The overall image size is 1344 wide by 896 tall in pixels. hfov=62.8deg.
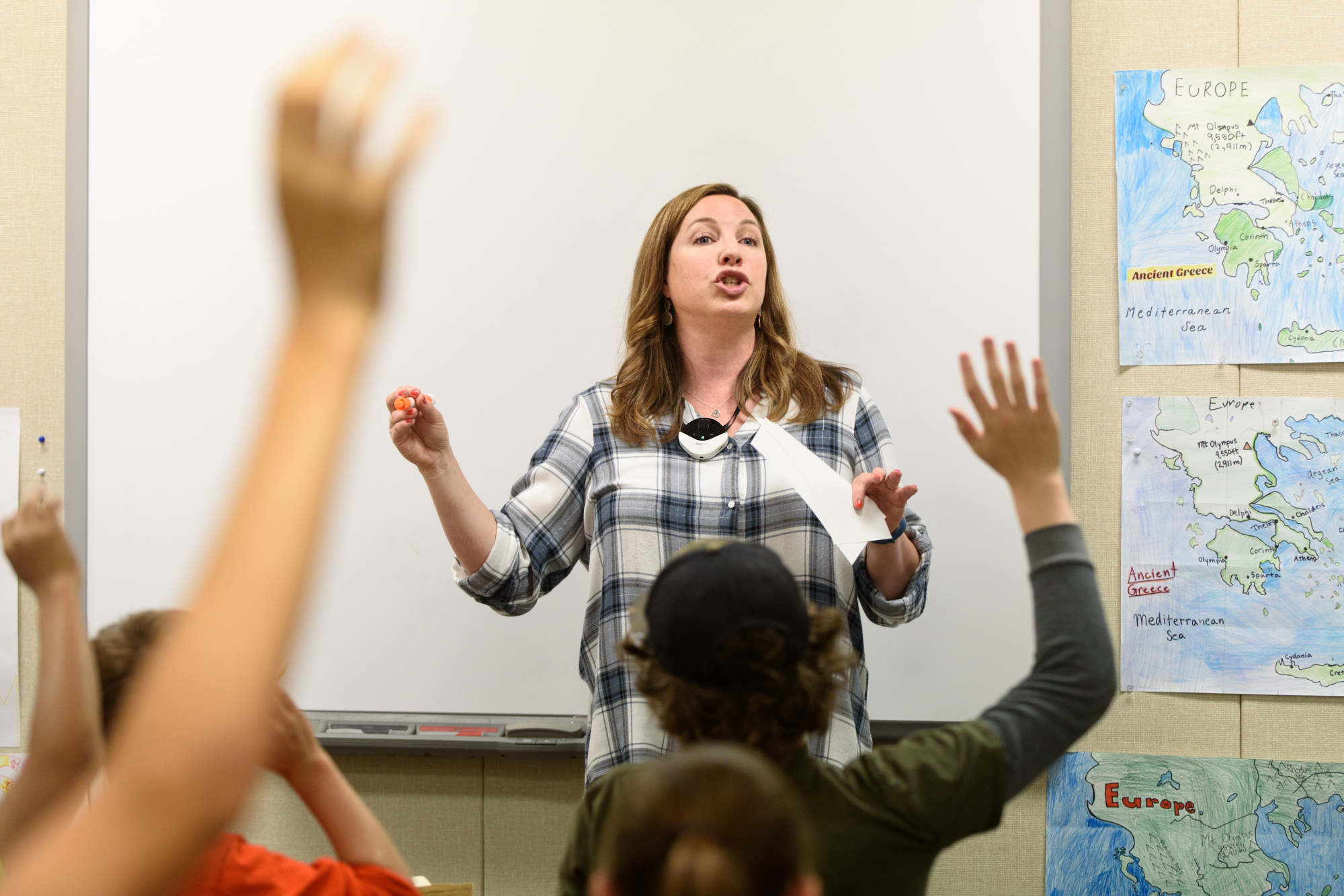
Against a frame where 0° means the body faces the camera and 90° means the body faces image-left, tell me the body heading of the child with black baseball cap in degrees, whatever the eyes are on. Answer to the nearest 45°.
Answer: approximately 180°

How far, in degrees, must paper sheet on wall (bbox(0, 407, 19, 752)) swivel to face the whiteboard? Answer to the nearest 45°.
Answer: approximately 45° to its left

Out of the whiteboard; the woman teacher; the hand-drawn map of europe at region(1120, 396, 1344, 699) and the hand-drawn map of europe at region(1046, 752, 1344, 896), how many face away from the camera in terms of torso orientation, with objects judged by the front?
0

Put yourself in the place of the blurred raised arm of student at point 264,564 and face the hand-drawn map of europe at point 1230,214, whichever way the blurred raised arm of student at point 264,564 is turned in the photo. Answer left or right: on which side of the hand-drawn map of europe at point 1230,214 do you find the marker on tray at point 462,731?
left

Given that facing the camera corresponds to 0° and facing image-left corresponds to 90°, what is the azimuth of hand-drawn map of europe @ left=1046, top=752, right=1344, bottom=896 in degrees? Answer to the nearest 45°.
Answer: approximately 0°

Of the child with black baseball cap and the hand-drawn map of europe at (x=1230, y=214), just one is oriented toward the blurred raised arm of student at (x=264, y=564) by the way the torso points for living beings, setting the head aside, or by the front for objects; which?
the hand-drawn map of europe

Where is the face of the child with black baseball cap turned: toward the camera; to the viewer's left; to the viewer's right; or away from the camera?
away from the camera

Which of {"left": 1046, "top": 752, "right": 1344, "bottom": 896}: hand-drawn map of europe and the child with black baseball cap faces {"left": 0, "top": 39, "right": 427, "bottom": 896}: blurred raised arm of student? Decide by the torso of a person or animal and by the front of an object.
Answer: the hand-drawn map of europe

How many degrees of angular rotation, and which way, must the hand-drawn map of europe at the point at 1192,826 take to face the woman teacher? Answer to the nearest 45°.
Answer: approximately 45° to its right

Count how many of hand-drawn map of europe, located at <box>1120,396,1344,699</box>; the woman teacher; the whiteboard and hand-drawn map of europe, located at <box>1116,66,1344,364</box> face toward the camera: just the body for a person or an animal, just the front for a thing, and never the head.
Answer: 4

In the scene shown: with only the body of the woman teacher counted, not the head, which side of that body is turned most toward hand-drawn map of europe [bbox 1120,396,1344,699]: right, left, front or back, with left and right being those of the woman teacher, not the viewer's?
left

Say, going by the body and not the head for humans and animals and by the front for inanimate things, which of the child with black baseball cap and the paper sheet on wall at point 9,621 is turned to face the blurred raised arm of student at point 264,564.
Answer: the paper sheet on wall

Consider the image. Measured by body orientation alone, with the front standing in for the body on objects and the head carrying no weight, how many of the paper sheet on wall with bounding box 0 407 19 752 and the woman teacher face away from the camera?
0

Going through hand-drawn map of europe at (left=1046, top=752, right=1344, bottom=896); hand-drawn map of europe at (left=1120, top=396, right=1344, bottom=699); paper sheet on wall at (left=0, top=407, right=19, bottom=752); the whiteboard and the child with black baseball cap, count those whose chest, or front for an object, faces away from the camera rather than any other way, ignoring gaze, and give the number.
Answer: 1

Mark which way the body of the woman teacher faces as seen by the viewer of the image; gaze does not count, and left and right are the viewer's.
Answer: facing the viewer

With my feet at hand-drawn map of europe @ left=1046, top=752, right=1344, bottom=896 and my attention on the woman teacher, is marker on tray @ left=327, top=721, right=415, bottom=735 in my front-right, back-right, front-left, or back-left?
front-right

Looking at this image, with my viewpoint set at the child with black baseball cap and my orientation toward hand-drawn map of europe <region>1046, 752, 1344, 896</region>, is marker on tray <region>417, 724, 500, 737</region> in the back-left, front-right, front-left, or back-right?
front-left

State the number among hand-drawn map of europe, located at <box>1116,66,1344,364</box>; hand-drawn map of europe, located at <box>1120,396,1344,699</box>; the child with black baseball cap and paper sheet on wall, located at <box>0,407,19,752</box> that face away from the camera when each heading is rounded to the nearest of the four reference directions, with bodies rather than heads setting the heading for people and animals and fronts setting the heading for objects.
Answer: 1
